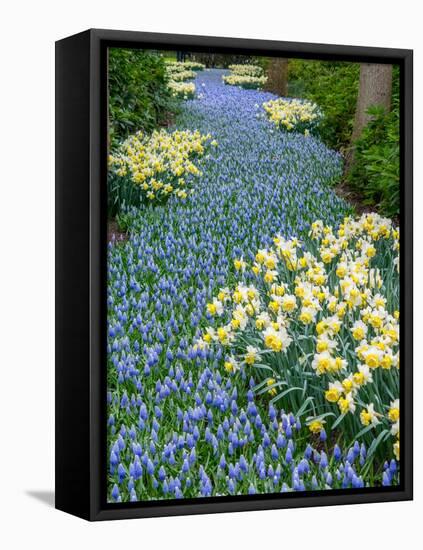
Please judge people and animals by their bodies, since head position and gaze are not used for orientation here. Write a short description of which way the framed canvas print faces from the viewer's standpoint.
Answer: facing the viewer and to the right of the viewer
